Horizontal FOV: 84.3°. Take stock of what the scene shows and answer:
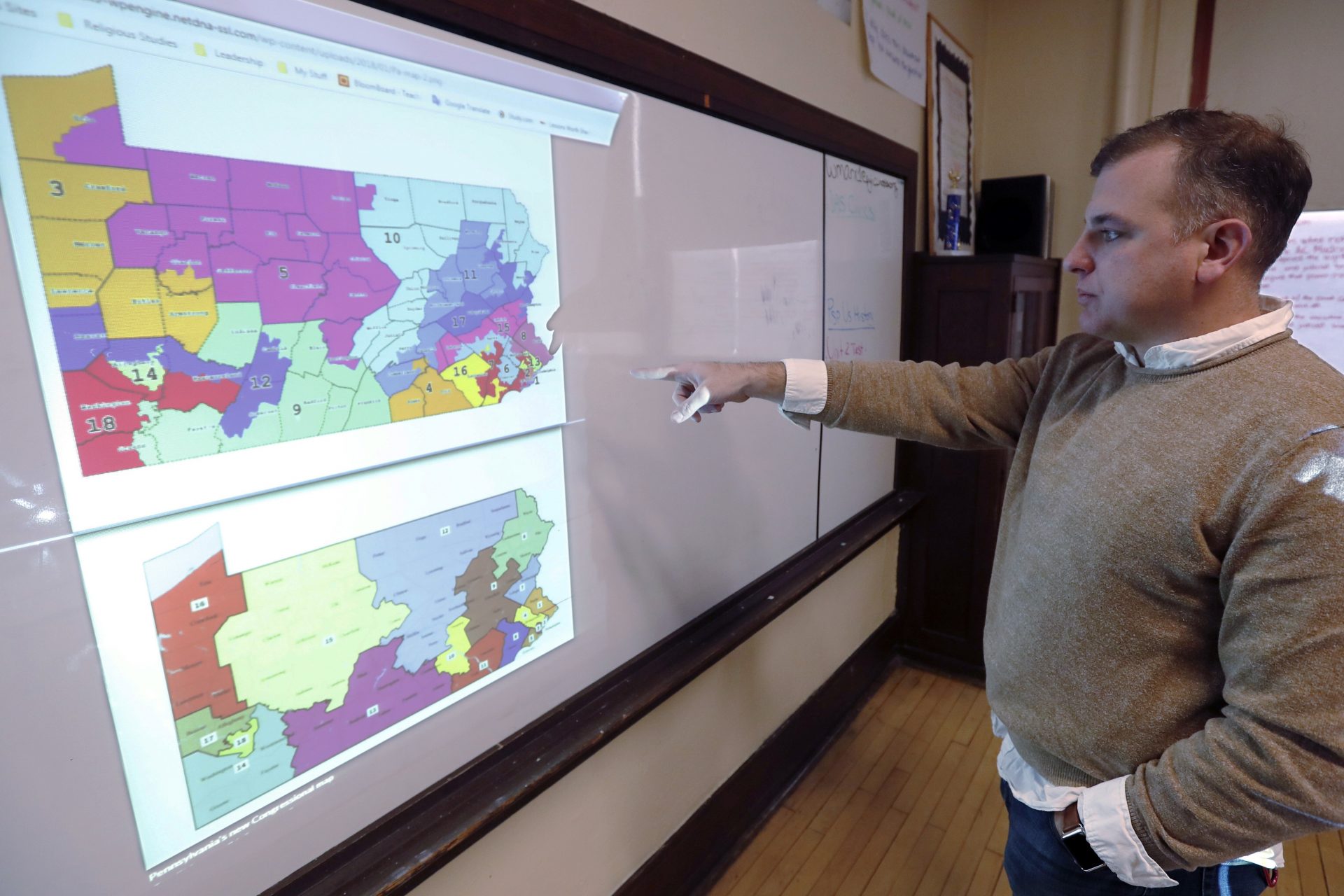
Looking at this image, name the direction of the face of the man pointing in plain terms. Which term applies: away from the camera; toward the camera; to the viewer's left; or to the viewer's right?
to the viewer's left

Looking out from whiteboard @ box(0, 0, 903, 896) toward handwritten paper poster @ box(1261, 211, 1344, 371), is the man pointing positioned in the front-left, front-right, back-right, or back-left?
front-right

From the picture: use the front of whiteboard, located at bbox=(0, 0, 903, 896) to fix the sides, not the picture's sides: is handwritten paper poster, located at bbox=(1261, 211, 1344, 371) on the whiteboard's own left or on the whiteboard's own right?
on the whiteboard's own left

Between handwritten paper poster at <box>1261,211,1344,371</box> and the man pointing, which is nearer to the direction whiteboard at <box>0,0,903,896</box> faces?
the man pointing

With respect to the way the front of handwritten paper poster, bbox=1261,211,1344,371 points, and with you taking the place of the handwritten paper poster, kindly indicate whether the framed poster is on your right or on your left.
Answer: on your right

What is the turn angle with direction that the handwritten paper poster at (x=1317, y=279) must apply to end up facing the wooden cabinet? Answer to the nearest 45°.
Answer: approximately 45° to its right

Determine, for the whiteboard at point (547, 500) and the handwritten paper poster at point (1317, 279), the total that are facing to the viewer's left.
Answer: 0

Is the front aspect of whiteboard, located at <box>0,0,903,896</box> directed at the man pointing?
yes

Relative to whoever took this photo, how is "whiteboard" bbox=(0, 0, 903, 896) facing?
facing the viewer and to the right of the viewer

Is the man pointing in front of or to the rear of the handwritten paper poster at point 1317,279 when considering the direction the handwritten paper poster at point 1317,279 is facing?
in front

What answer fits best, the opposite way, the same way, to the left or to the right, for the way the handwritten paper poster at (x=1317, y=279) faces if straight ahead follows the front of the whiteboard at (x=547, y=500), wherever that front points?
to the right

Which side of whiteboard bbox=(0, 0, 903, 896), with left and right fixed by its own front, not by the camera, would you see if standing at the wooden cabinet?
left

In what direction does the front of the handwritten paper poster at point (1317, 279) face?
toward the camera

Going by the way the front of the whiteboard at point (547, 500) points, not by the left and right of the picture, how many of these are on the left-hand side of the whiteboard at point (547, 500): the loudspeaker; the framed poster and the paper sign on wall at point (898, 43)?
3

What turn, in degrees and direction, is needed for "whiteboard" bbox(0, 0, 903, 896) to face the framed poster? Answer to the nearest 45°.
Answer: approximately 90° to its left
